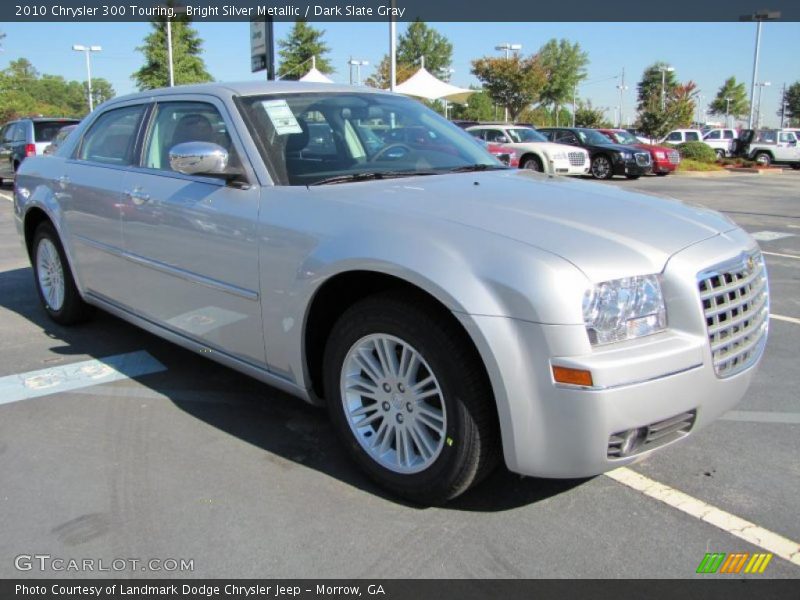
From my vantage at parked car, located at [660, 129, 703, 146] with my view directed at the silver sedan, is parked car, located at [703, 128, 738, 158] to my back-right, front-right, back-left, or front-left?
back-left

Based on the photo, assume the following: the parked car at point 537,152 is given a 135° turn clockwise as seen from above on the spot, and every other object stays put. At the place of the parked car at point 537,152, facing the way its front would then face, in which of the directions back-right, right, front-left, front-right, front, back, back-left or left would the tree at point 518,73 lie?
right

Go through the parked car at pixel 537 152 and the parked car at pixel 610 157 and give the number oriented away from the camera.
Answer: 0

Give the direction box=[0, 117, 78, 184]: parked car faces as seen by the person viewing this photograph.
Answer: facing away from the viewer and to the left of the viewer

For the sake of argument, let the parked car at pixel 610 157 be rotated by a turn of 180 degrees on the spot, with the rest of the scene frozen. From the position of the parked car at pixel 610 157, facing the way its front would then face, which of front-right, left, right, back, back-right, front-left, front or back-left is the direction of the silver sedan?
back-left

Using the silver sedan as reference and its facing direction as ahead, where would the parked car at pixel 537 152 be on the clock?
The parked car is roughly at 8 o'clock from the silver sedan.

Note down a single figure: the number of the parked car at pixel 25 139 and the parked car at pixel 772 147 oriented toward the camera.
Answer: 0

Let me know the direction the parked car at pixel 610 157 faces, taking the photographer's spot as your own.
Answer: facing the viewer and to the right of the viewer

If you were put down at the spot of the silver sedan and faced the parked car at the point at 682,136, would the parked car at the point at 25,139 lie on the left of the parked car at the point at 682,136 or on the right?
left

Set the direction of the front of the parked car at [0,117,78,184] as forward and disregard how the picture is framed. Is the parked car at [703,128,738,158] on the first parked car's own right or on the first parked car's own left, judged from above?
on the first parked car's own right

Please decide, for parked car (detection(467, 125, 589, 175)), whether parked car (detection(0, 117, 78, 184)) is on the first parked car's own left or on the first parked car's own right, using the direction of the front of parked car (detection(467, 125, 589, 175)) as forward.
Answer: on the first parked car's own right
